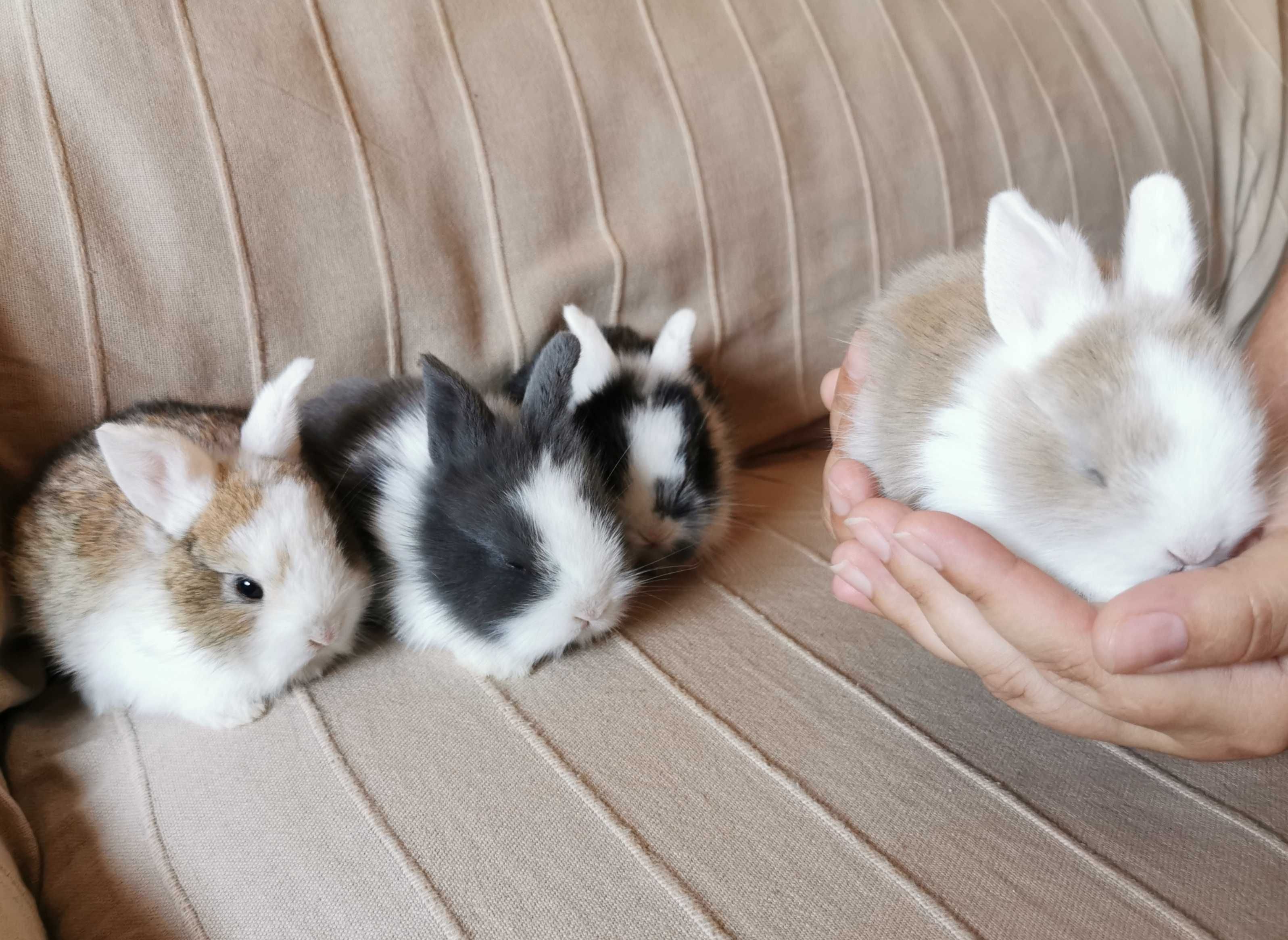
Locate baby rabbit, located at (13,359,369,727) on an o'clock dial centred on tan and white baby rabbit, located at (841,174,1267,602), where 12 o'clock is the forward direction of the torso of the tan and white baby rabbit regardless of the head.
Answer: The baby rabbit is roughly at 4 o'clock from the tan and white baby rabbit.

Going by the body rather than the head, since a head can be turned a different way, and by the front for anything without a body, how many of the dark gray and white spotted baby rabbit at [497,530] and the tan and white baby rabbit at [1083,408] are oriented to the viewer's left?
0

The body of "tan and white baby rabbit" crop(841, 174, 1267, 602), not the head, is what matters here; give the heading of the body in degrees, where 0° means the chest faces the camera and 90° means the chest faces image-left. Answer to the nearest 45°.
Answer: approximately 315°

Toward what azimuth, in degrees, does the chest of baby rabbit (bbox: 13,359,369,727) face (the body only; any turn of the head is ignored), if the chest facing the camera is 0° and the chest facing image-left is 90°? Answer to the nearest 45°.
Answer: approximately 315°

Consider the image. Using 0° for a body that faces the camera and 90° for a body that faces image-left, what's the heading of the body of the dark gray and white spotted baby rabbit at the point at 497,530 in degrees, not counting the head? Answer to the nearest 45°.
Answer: approximately 315°

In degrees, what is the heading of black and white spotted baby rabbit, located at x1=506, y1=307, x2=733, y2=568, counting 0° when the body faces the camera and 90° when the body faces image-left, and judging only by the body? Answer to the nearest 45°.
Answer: approximately 0°

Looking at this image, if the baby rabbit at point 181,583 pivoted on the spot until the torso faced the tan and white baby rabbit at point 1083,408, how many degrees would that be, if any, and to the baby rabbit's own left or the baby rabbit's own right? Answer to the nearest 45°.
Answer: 0° — it already faces it
